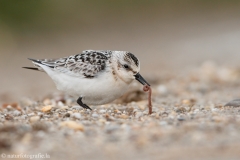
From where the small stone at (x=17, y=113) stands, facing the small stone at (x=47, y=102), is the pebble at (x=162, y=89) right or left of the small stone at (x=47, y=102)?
right

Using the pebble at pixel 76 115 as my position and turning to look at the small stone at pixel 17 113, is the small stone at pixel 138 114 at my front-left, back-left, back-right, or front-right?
back-right

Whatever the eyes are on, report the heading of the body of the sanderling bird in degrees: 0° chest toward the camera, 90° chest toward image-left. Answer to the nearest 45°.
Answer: approximately 270°

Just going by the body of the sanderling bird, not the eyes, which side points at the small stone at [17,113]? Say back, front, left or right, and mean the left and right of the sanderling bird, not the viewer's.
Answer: back

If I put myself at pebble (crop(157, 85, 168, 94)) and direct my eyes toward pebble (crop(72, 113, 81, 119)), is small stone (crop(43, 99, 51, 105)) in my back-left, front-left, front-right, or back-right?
front-right

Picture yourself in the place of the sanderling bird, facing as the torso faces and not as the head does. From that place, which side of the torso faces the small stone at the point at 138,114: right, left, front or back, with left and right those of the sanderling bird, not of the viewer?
front

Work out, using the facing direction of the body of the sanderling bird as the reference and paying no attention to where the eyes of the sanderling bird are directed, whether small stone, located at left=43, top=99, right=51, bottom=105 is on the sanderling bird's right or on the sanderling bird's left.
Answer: on the sanderling bird's left

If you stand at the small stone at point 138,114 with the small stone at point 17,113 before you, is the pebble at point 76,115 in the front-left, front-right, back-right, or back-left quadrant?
front-left
